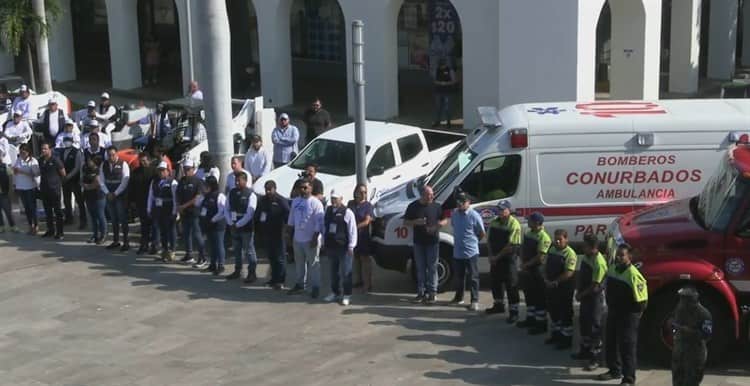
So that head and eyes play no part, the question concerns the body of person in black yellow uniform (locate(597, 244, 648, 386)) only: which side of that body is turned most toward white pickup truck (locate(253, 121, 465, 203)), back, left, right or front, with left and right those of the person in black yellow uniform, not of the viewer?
right

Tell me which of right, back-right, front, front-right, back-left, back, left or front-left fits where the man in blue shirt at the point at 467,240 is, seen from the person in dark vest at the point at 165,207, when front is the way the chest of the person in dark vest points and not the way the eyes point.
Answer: front-left

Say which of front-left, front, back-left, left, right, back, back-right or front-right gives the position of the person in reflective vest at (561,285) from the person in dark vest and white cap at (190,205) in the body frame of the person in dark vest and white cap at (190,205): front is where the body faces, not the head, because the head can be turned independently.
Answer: left

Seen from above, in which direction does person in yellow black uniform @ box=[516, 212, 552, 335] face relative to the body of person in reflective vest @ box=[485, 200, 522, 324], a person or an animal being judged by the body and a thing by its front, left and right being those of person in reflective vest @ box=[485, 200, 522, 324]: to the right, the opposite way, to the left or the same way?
the same way

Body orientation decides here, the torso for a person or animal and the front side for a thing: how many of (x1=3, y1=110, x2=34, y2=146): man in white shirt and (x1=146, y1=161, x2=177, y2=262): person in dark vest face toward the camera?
2

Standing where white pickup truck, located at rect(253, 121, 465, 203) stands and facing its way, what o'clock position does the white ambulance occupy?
The white ambulance is roughly at 9 o'clock from the white pickup truck.

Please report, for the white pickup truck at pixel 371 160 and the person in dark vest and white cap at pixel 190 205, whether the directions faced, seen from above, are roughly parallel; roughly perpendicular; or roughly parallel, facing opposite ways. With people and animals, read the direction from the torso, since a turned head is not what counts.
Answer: roughly parallel

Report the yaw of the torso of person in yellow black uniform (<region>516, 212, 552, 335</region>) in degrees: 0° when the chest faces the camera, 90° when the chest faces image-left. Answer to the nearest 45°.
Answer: approximately 45°

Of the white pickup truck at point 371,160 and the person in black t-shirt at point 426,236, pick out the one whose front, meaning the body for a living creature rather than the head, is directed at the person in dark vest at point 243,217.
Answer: the white pickup truck

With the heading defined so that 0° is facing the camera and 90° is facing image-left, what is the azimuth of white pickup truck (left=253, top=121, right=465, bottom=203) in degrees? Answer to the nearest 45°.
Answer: approximately 45°

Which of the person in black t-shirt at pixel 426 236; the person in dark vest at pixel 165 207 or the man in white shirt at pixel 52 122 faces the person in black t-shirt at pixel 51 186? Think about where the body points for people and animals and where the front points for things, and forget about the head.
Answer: the man in white shirt

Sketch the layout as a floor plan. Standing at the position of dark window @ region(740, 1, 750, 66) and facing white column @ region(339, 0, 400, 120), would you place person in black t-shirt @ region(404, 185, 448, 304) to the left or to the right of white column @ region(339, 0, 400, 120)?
left

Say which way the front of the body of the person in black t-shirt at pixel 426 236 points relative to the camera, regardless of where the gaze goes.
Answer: toward the camera

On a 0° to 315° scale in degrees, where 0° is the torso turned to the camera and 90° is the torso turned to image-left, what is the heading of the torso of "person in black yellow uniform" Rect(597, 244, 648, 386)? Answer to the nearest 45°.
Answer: approximately 45°

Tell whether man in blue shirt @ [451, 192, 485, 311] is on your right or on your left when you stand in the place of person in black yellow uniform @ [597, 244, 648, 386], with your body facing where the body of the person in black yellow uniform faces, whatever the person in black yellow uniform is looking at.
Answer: on your right

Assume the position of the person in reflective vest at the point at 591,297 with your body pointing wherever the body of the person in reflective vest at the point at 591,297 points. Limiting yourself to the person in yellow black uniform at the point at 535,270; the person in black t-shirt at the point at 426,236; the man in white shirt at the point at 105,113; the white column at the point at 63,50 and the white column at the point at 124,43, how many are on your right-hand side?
5

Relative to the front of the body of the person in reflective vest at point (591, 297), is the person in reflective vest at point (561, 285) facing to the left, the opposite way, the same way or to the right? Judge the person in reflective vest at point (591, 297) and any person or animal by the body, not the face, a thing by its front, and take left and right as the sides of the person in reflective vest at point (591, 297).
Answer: the same way
